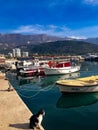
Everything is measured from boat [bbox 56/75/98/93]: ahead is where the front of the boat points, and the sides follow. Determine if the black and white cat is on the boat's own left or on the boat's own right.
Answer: on the boat's own left

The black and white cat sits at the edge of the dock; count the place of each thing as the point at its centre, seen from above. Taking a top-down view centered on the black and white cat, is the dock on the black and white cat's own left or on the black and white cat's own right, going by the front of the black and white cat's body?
on the black and white cat's own left

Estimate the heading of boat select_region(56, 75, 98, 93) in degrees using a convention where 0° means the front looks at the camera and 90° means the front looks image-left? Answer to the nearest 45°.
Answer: approximately 90°

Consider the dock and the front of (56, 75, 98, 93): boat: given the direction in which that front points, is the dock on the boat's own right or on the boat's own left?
on the boat's own left

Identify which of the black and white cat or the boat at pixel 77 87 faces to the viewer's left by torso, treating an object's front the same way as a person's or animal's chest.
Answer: the boat
